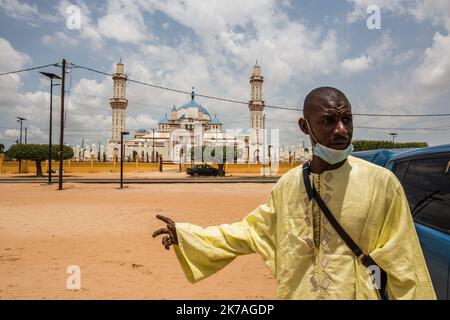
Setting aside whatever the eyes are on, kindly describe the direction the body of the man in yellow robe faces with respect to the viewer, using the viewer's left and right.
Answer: facing the viewer

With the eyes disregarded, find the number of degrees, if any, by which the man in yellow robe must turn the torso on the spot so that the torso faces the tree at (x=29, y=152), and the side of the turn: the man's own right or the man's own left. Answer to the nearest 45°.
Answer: approximately 135° to the man's own right

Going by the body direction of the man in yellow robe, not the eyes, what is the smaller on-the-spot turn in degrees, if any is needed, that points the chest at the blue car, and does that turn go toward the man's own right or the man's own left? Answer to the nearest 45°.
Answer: approximately 135° to the man's own left

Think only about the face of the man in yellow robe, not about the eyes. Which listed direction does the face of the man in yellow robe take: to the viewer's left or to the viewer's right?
to the viewer's right
